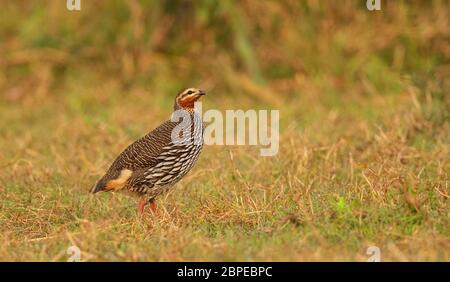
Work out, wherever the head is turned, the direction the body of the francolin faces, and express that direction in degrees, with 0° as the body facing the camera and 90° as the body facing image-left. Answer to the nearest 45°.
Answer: approximately 270°
